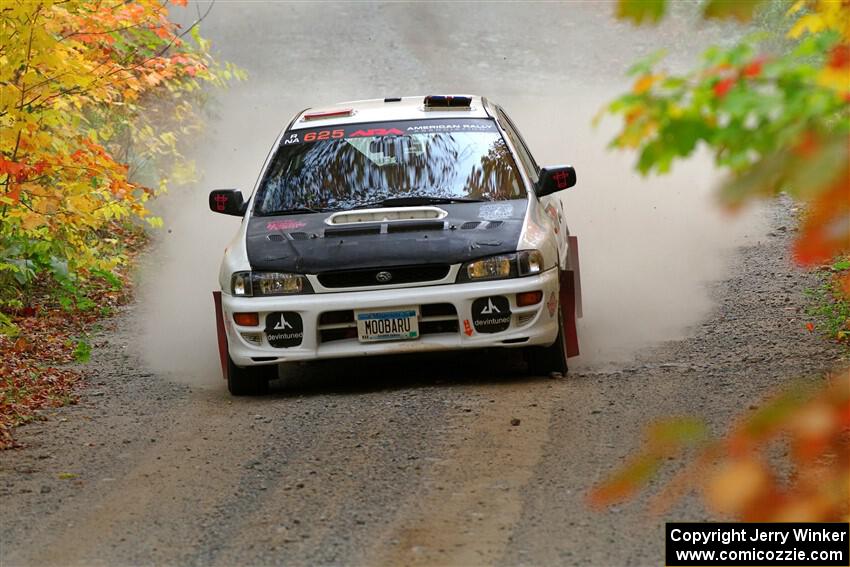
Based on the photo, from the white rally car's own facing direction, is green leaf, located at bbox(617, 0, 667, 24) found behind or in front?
in front

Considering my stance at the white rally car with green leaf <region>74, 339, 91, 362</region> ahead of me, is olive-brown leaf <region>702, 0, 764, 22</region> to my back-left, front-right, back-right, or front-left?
back-left

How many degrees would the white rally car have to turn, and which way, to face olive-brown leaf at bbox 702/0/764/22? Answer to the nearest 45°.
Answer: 0° — it already faces it

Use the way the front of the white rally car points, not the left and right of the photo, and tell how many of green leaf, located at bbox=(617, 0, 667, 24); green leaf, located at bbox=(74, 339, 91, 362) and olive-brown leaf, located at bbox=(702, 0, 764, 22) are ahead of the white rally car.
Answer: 2

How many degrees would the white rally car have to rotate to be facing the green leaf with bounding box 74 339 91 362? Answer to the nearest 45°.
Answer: approximately 135° to its right

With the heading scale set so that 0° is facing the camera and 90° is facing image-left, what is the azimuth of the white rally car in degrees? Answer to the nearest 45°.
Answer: approximately 0°
